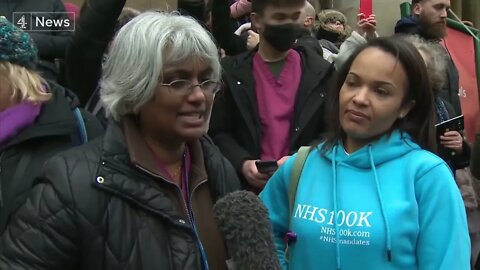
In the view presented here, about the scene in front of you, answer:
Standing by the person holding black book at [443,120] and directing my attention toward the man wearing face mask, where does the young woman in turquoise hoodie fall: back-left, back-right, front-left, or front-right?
front-left

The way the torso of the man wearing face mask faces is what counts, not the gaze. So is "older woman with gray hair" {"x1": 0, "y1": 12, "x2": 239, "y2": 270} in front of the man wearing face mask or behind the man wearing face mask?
in front

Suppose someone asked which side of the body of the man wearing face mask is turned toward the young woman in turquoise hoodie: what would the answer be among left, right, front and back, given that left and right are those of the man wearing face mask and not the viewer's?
front

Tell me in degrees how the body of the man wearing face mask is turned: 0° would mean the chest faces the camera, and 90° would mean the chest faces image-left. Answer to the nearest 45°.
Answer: approximately 0°

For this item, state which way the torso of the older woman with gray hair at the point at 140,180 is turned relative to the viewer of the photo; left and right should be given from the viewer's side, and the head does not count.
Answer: facing the viewer and to the right of the viewer

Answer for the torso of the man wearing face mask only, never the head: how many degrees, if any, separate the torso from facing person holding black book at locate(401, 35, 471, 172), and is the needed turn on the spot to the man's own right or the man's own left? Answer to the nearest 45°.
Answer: approximately 90° to the man's own left

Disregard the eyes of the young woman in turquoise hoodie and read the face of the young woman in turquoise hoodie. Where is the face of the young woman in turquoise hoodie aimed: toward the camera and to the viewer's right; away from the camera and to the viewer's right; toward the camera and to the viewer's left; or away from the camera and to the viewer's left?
toward the camera and to the viewer's left

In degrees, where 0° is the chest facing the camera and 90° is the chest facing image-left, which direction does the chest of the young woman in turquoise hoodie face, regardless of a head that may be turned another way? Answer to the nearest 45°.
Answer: approximately 45°

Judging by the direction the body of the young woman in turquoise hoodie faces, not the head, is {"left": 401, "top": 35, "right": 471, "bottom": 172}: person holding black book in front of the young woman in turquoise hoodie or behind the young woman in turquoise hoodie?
behind

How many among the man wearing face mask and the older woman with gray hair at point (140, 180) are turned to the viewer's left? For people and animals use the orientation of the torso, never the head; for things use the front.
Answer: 0

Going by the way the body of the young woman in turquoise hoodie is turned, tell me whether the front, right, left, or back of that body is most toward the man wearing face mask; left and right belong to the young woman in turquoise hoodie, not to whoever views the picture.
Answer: right

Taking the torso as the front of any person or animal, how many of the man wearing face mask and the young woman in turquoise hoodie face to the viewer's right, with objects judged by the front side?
0

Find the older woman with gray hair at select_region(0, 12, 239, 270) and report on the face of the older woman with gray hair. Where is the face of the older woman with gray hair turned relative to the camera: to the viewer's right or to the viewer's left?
to the viewer's right

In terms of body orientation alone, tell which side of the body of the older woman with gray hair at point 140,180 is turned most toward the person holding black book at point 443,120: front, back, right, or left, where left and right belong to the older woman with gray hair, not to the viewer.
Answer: left

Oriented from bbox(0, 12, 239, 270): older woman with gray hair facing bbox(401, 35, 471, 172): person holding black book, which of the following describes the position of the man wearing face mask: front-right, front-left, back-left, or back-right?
front-left

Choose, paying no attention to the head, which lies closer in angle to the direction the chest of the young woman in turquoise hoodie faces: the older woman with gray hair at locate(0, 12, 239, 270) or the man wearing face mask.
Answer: the older woman with gray hair

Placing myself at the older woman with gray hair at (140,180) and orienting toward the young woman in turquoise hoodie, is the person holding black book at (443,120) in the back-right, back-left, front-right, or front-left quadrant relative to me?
front-left

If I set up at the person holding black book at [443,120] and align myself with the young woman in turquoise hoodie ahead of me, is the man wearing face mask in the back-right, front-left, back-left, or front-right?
front-right
